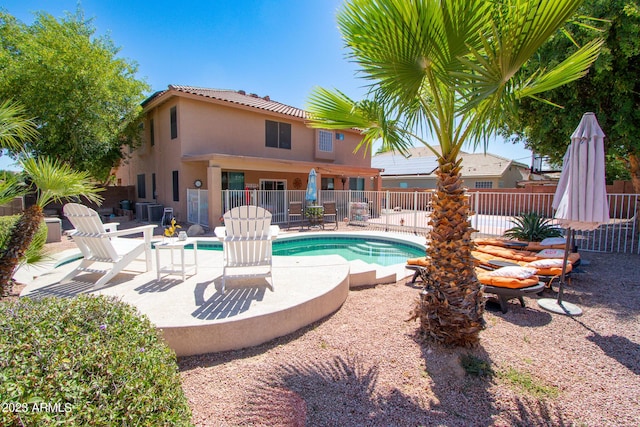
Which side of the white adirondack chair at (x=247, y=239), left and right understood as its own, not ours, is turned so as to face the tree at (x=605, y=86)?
right

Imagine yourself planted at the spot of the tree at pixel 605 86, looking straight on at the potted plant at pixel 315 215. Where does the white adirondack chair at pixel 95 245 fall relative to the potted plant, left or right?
left

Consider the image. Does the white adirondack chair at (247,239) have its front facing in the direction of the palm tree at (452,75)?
no

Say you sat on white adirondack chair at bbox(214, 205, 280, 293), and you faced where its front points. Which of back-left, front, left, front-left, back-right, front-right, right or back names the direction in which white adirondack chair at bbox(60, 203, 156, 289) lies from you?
left

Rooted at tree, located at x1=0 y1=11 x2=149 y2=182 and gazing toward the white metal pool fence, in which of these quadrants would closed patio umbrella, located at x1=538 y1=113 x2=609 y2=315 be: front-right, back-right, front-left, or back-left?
front-right

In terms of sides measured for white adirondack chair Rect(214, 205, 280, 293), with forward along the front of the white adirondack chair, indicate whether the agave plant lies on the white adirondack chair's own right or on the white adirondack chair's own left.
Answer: on the white adirondack chair's own right

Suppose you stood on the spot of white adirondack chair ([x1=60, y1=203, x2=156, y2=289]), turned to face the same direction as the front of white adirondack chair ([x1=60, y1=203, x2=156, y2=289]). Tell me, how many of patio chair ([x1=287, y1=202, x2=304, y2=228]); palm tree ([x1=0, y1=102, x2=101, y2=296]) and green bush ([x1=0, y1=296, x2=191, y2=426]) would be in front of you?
1

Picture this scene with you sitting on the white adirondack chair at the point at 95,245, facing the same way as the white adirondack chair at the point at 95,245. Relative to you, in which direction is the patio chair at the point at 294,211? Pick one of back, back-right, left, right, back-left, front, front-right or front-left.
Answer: front

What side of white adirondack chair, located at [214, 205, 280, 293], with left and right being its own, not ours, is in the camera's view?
back

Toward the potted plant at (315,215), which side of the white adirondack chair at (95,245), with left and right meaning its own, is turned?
front

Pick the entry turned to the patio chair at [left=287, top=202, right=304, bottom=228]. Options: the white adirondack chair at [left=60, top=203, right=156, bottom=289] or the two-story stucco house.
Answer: the white adirondack chair

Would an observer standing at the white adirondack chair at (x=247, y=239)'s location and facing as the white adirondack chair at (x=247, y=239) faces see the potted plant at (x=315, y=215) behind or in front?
in front
